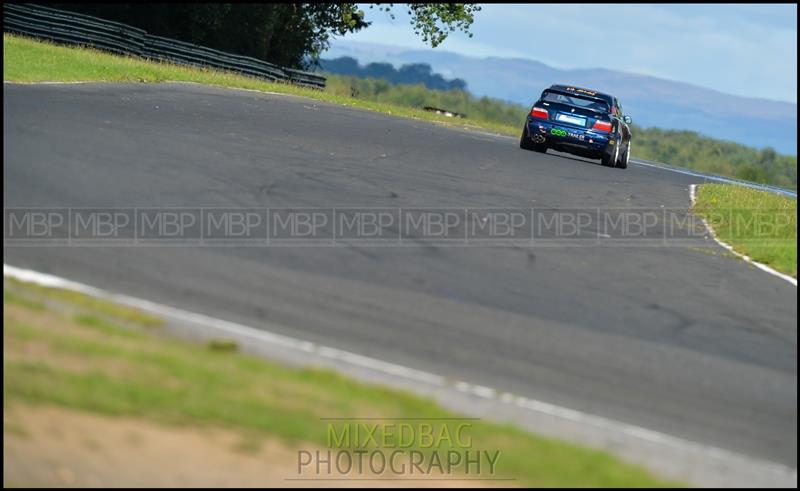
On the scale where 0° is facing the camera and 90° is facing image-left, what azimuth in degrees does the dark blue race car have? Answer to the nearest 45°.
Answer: approximately 180°

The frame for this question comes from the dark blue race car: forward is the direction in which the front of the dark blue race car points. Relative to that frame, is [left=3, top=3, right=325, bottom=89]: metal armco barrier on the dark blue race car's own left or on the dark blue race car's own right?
on the dark blue race car's own left
